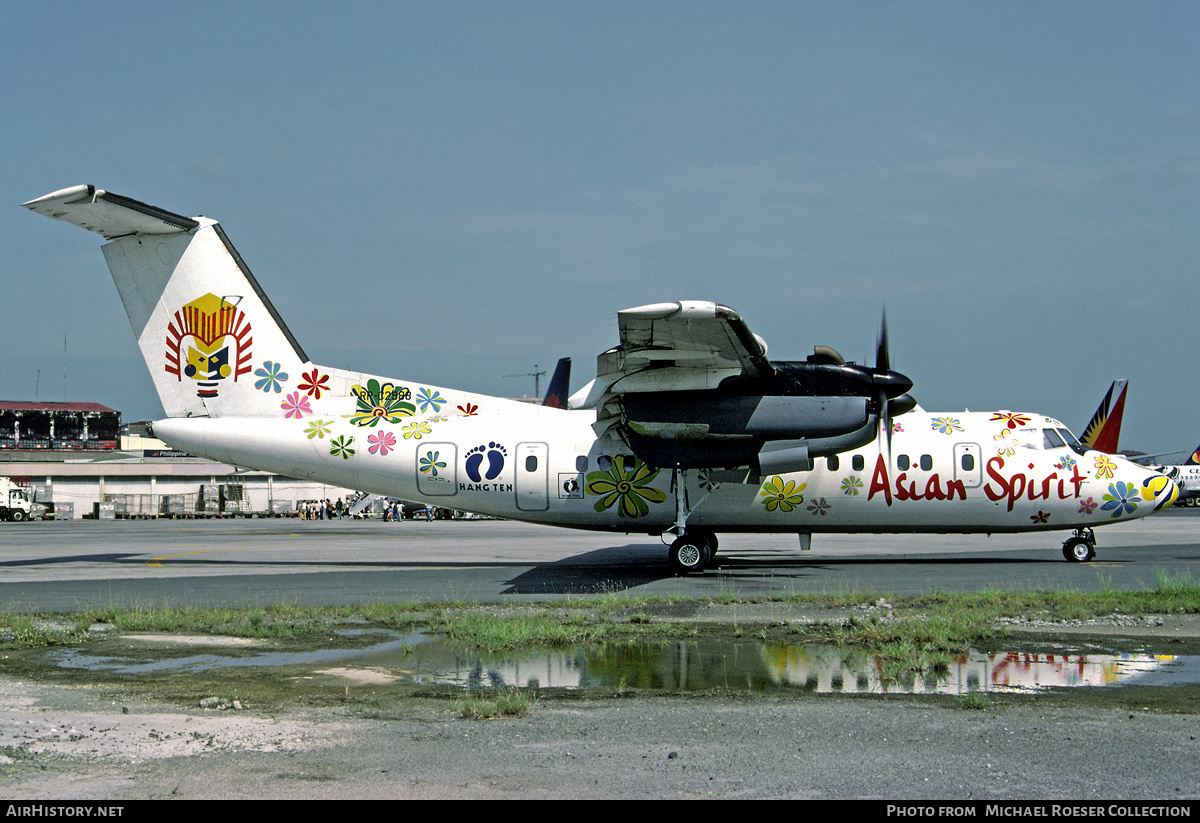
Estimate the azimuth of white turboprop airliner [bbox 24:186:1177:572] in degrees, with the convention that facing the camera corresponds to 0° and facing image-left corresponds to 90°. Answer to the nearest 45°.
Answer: approximately 270°
